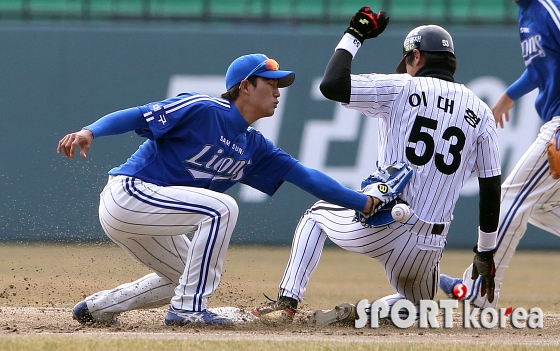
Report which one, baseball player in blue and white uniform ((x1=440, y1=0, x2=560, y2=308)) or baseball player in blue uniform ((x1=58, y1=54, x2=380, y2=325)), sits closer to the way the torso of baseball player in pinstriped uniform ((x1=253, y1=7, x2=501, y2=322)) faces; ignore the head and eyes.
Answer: the baseball player in blue uniform

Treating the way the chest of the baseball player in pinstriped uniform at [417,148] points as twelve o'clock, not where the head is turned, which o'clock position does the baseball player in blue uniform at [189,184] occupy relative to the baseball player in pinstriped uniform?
The baseball player in blue uniform is roughly at 10 o'clock from the baseball player in pinstriped uniform.

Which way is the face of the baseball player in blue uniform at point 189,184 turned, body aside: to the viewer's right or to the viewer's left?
to the viewer's right

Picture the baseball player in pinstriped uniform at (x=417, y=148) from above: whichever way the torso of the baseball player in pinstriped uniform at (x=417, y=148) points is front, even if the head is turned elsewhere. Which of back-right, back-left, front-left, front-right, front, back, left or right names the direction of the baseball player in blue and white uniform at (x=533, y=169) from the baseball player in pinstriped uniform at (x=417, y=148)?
right

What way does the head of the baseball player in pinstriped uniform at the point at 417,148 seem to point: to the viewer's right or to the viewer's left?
to the viewer's left

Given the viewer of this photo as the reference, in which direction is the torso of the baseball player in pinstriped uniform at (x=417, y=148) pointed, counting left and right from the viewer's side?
facing away from the viewer and to the left of the viewer

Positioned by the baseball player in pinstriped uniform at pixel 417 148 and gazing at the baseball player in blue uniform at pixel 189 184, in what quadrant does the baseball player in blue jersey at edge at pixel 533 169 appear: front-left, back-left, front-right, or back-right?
back-right
